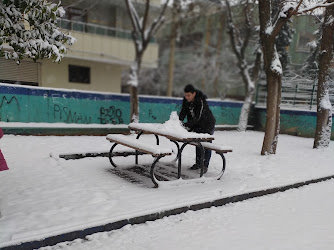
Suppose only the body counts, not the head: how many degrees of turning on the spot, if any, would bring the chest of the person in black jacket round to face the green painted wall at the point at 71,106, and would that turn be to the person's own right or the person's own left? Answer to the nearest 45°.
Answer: approximately 90° to the person's own right

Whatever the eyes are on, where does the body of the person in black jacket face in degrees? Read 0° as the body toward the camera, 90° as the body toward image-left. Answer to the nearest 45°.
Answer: approximately 45°

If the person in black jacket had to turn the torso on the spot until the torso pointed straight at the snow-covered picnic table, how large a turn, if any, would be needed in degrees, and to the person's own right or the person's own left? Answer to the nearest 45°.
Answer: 0° — they already face it

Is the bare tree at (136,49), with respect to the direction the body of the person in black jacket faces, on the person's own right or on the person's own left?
on the person's own right

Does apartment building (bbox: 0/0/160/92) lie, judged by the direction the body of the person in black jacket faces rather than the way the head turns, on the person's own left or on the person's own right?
on the person's own right

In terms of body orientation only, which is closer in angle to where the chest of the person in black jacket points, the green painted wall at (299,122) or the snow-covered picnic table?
the snow-covered picnic table

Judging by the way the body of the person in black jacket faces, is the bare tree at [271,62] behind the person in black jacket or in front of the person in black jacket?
behind
